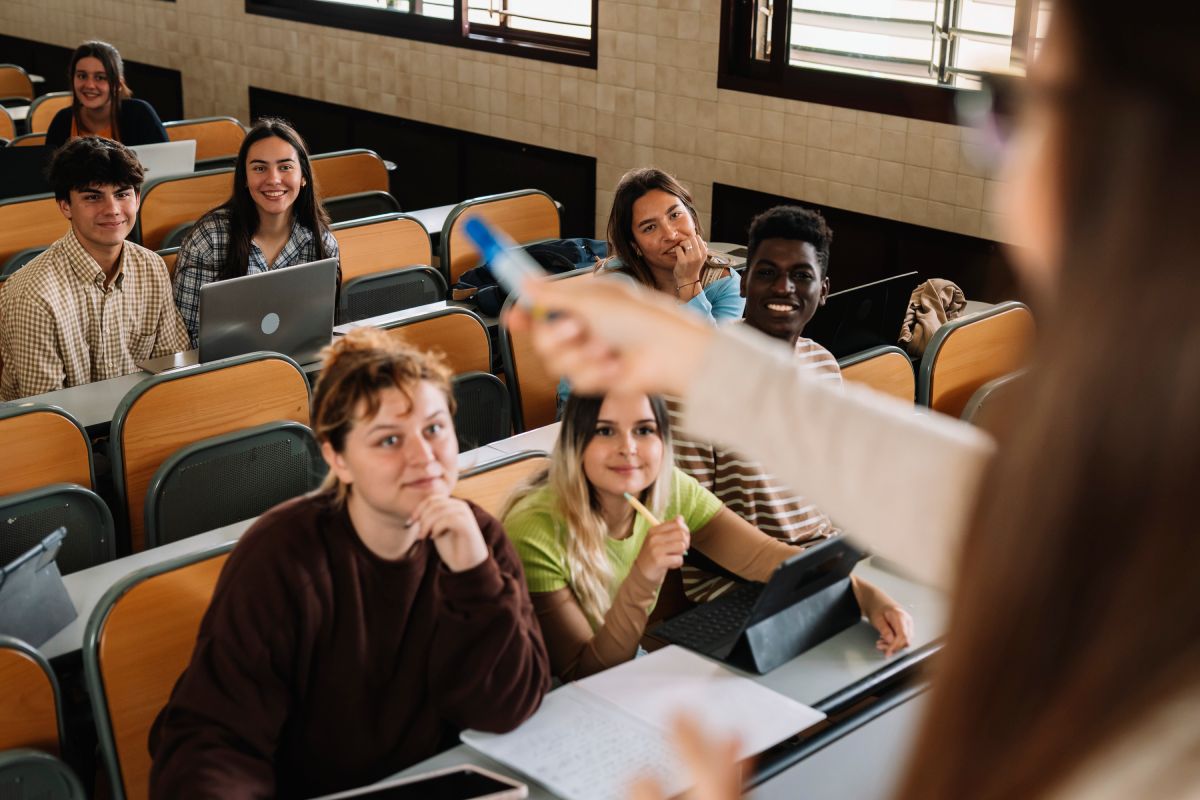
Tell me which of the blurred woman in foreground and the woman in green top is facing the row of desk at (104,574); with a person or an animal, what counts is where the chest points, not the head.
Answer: the blurred woman in foreground

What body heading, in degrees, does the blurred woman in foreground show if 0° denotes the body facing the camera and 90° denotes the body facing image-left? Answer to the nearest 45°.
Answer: approximately 135°

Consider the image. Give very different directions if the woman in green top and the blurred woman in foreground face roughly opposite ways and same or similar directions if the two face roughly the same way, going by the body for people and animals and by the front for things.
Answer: very different directions

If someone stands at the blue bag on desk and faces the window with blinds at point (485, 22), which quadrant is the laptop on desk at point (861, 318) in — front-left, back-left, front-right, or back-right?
back-right

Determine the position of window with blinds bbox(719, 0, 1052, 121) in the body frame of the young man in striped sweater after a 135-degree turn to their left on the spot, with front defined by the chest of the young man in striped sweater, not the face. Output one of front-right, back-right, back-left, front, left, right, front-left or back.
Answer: front

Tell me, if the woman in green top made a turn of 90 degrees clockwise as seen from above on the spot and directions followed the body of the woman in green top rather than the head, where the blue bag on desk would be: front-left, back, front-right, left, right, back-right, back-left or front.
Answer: back-right

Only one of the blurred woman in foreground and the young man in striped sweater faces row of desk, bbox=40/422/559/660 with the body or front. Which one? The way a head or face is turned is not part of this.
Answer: the blurred woman in foreground

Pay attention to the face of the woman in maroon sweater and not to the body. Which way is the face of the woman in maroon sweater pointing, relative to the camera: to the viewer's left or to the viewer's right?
to the viewer's right
